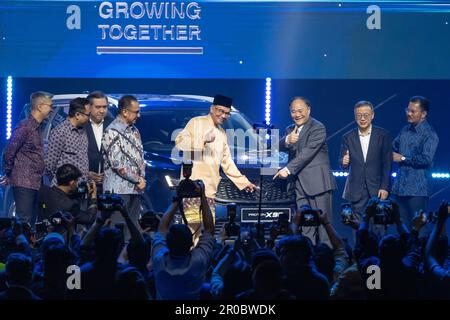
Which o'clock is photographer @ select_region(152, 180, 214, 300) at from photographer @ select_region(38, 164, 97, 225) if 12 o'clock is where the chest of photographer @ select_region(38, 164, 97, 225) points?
photographer @ select_region(152, 180, 214, 300) is roughly at 4 o'clock from photographer @ select_region(38, 164, 97, 225).

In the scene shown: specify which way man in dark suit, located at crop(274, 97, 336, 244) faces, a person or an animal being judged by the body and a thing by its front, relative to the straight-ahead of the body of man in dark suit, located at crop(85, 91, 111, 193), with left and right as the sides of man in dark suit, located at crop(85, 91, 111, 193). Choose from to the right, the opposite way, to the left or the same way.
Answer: to the right

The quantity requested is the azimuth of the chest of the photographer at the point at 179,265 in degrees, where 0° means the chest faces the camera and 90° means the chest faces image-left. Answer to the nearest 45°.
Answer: approximately 180°

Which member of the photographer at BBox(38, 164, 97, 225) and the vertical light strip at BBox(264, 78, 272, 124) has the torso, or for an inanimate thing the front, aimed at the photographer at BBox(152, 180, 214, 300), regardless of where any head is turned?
the vertical light strip

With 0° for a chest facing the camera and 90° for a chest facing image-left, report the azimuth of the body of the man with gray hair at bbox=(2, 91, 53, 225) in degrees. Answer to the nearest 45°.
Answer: approximately 270°

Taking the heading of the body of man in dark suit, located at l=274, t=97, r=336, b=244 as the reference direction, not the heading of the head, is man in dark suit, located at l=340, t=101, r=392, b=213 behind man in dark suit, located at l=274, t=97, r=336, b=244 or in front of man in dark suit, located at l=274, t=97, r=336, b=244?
behind

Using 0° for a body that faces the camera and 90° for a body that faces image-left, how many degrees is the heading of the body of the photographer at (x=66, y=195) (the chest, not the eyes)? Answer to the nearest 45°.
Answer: approximately 225°

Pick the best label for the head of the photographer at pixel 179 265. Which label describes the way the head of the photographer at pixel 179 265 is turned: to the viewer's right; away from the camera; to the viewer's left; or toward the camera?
away from the camera

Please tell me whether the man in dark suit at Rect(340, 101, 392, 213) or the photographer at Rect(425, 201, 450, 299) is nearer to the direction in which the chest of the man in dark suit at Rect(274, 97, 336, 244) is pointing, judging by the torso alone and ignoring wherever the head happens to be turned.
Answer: the photographer
